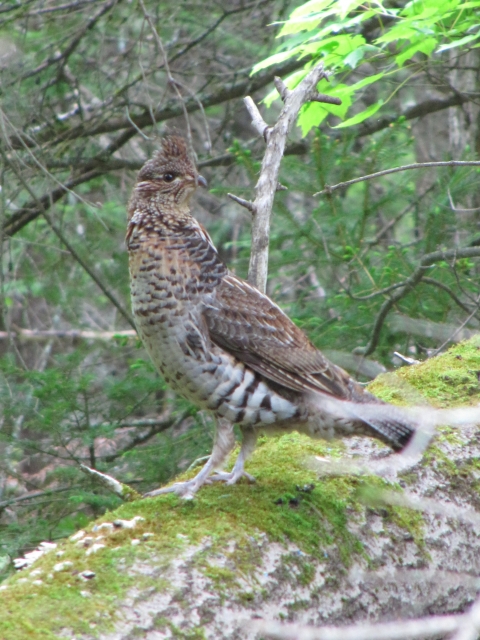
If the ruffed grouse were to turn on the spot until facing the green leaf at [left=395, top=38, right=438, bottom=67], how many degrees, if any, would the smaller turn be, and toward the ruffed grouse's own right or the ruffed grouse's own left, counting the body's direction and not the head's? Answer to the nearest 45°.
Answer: approximately 135° to the ruffed grouse's own right

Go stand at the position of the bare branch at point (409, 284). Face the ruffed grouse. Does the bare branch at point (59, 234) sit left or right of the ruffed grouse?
right

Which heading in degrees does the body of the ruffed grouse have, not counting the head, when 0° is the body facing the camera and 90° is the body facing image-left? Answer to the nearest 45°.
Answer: approximately 90°

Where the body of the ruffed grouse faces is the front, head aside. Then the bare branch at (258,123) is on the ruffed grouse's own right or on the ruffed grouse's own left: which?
on the ruffed grouse's own right

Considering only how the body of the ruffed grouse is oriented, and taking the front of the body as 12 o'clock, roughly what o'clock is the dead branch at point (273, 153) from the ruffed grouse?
The dead branch is roughly at 4 o'clock from the ruffed grouse.

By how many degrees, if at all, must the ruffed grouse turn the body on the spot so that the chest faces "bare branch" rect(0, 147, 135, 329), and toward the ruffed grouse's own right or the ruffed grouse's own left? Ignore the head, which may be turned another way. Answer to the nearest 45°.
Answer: approximately 45° to the ruffed grouse's own right
